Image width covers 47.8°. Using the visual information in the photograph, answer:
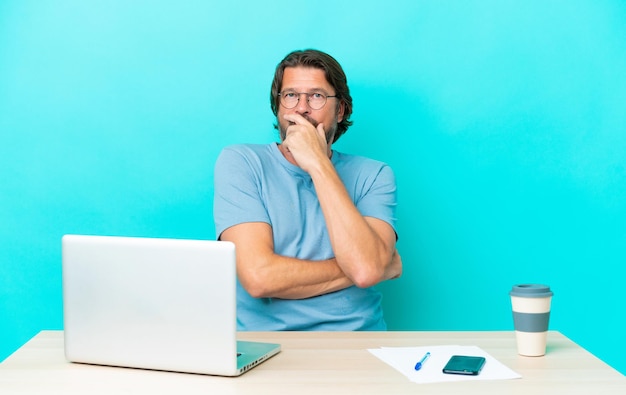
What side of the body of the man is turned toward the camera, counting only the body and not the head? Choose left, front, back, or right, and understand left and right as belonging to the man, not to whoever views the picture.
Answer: front

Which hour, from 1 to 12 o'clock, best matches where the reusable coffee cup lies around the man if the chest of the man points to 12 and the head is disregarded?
The reusable coffee cup is roughly at 11 o'clock from the man.

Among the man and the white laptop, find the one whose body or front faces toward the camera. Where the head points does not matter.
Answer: the man

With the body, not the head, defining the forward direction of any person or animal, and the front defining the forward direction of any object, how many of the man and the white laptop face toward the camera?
1

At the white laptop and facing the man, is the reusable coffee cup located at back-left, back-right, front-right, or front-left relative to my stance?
front-right

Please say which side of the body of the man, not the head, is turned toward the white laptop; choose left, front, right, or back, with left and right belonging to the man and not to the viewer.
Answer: front

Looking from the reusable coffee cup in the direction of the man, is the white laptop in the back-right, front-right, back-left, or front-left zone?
front-left

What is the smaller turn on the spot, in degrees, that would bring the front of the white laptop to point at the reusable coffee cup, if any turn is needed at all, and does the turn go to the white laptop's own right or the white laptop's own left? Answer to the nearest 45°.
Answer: approximately 45° to the white laptop's own right

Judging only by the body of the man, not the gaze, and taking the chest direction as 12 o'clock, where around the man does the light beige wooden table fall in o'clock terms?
The light beige wooden table is roughly at 12 o'clock from the man.

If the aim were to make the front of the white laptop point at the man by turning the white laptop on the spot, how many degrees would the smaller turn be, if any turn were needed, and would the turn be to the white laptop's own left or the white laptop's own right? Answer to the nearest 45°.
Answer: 0° — it already faces them

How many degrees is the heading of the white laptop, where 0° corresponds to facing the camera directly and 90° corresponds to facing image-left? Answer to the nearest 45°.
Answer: approximately 225°
